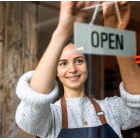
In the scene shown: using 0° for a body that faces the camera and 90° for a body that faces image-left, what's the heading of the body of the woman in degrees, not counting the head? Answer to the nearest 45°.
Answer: approximately 0°
